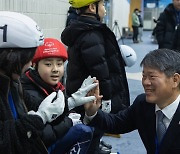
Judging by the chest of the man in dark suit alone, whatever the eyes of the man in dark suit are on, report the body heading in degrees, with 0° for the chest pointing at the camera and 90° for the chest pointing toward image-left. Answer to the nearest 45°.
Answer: approximately 45°

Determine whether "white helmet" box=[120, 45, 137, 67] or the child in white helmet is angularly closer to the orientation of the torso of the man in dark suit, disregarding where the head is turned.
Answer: the child in white helmet

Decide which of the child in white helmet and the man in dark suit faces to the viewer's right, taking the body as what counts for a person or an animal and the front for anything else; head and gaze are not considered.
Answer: the child in white helmet

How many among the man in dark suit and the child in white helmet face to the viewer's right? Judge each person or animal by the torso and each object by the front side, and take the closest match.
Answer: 1

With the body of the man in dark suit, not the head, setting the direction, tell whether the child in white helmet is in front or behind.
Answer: in front

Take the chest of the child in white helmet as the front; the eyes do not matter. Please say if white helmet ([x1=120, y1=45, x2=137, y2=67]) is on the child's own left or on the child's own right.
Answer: on the child's own left

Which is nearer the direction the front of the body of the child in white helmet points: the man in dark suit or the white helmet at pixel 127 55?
the man in dark suit

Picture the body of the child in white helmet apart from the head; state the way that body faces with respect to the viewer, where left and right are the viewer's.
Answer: facing to the right of the viewer

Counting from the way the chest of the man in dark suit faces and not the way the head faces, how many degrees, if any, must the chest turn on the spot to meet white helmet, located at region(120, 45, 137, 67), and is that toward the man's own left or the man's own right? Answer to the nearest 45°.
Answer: approximately 135° to the man's own right
